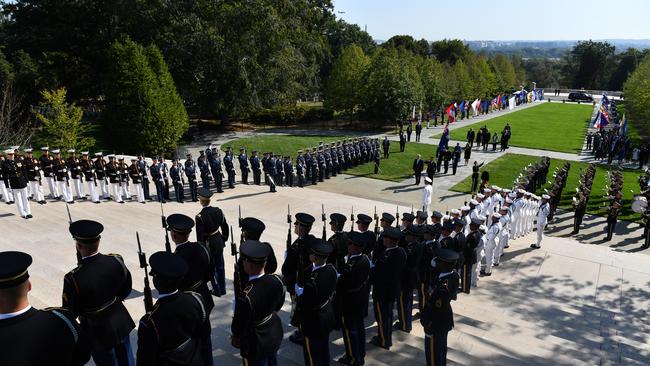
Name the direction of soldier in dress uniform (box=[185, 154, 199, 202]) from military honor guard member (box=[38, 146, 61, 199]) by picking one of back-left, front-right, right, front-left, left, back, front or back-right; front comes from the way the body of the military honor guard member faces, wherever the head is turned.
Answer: front-left

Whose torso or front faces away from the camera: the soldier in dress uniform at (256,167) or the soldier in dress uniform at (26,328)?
the soldier in dress uniform at (26,328)

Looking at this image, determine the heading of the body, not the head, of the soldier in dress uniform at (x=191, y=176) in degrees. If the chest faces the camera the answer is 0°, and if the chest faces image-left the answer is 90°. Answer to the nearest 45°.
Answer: approximately 315°

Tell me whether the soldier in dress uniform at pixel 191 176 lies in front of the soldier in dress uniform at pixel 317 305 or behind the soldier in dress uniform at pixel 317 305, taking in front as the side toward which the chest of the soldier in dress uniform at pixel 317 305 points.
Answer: in front

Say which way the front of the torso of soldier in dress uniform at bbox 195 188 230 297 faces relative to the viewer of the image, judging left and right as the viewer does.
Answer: facing away from the viewer

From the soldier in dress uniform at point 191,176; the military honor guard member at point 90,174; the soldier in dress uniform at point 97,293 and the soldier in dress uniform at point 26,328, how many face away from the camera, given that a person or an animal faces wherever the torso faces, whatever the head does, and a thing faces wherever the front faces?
2

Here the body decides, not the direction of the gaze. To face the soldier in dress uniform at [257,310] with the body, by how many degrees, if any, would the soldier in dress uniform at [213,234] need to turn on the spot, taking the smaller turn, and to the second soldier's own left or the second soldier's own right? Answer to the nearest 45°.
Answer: approximately 180°

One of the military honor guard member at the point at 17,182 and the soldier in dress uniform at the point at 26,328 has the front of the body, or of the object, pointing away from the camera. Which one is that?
the soldier in dress uniform

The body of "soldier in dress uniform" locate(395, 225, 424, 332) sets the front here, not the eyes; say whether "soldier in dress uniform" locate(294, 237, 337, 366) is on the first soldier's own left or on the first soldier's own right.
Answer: on the first soldier's own left

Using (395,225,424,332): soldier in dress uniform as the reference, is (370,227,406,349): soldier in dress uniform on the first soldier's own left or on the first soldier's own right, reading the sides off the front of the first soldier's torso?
on the first soldier's own left

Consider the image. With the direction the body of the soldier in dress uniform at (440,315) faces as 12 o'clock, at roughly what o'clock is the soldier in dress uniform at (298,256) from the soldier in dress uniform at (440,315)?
the soldier in dress uniform at (298,256) is roughly at 11 o'clock from the soldier in dress uniform at (440,315).

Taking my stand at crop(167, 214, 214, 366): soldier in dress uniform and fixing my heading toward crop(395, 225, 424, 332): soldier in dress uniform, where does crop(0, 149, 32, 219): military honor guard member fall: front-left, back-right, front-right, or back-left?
back-left
